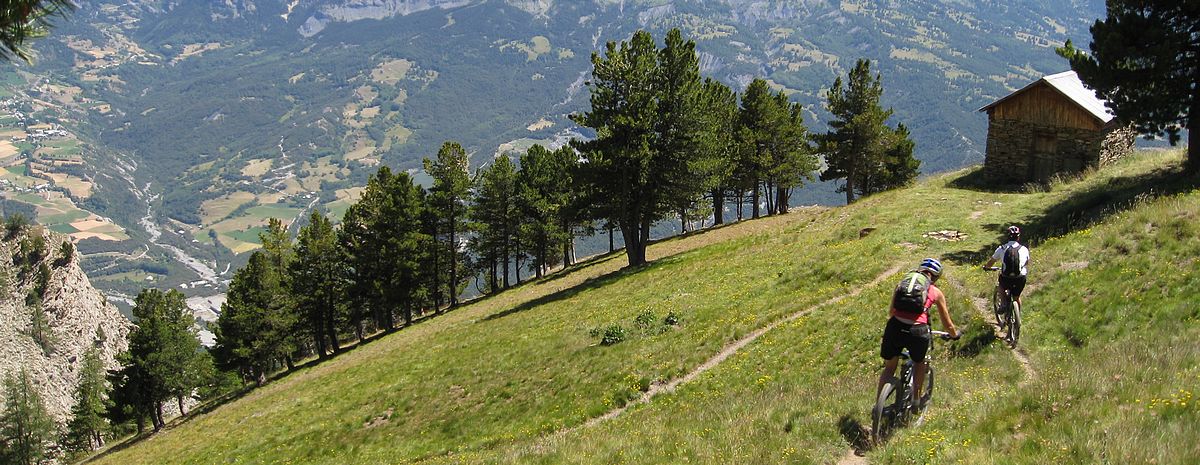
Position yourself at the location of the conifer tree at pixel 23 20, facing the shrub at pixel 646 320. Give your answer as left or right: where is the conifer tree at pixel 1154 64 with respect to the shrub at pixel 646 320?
right

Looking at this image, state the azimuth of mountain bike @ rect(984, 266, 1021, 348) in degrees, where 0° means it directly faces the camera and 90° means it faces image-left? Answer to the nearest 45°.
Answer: approximately 135°

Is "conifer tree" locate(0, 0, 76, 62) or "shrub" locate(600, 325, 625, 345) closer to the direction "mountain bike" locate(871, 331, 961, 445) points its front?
the shrub

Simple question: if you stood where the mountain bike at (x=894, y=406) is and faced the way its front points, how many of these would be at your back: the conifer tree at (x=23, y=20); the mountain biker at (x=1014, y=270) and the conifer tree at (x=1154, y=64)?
1

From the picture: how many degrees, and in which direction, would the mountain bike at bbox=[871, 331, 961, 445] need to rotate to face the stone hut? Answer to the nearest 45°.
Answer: approximately 45° to its left

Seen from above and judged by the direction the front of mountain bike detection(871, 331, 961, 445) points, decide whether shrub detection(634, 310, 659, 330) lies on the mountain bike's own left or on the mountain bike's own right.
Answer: on the mountain bike's own left

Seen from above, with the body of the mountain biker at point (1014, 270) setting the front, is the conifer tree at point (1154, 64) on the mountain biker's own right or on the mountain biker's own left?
on the mountain biker's own right

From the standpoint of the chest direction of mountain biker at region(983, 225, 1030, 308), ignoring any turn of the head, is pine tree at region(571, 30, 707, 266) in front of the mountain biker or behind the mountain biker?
in front

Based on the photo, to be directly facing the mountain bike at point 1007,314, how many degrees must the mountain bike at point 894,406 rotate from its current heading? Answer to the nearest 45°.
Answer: approximately 45° to its left

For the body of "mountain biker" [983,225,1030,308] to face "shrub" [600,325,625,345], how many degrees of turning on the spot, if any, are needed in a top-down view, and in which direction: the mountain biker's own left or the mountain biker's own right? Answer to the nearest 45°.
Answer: approximately 45° to the mountain biker's own left

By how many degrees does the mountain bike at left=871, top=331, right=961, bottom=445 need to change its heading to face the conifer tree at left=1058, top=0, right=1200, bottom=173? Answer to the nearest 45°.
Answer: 0° — it already faces it

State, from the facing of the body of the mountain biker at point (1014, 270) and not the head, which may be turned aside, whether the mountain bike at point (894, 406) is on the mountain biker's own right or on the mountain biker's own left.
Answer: on the mountain biker's own left

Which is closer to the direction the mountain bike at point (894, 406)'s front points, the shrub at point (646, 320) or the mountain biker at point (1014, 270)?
the mountain biker

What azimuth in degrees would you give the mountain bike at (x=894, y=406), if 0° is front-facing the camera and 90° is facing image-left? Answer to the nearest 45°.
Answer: approximately 225°

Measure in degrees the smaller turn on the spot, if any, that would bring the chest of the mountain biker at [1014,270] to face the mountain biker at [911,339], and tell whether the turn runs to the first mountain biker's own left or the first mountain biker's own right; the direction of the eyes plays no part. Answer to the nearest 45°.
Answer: approximately 135° to the first mountain biker's own left

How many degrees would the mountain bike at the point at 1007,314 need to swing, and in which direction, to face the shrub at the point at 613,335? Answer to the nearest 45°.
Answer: approximately 45° to its left

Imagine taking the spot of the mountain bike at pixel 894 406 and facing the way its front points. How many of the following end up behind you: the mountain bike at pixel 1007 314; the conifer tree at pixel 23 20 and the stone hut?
1
